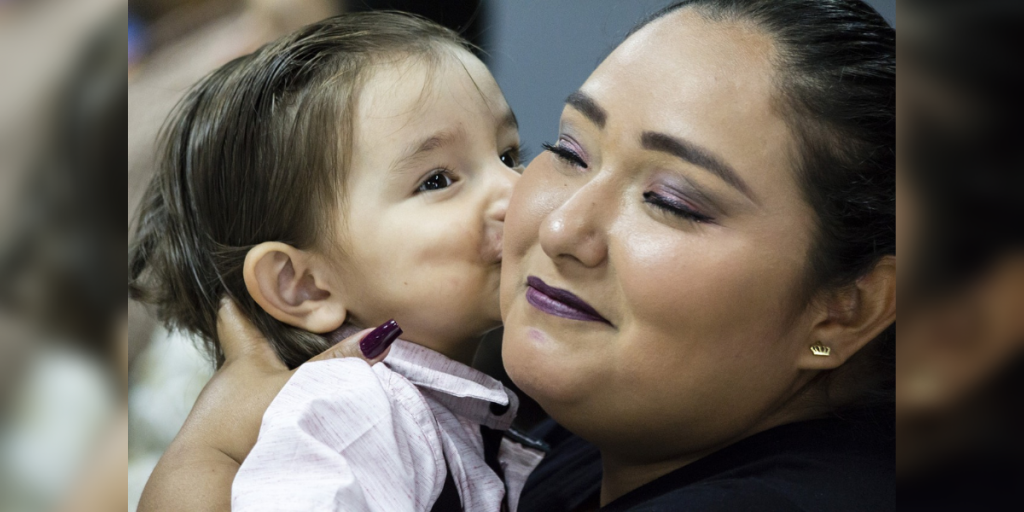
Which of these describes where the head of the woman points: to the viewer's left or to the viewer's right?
to the viewer's left

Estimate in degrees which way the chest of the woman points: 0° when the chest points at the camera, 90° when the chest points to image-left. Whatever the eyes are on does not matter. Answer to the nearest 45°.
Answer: approximately 45°
